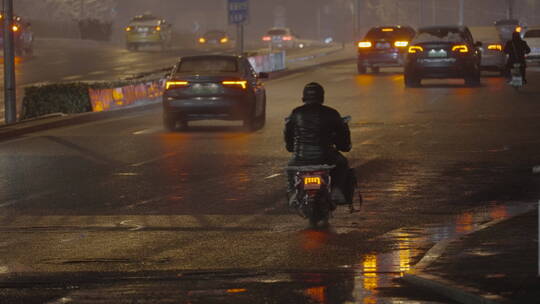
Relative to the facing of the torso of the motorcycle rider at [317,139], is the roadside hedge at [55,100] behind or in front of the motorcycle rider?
in front

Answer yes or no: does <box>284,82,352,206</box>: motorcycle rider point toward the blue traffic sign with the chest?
yes

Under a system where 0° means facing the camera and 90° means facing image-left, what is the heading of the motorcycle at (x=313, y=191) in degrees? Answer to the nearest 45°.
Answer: approximately 180°

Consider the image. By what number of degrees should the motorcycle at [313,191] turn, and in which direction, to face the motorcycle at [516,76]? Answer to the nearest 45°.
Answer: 0° — it already faces it

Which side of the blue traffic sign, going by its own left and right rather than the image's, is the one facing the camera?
front

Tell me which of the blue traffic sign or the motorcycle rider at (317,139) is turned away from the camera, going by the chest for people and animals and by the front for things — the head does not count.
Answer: the motorcycle rider

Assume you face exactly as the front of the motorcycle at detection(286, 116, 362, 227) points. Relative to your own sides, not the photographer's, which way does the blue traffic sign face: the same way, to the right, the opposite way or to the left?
the opposite way

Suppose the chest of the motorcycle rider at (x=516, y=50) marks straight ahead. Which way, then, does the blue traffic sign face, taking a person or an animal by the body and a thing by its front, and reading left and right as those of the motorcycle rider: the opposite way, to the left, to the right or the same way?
the opposite way

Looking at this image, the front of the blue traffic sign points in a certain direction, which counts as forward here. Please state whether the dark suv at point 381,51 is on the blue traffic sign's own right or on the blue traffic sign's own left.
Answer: on the blue traffic sign's own left

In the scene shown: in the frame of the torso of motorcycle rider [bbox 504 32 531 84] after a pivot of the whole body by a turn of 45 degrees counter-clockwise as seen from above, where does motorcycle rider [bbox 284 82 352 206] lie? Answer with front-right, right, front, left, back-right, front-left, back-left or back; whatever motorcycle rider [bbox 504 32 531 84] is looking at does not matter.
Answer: back-left

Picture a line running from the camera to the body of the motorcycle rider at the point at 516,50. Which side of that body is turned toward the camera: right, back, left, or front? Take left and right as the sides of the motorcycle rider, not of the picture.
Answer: back

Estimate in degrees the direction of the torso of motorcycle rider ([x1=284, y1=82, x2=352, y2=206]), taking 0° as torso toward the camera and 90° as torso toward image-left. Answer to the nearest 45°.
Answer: approximately 180°

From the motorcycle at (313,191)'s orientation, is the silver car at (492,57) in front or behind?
in front
